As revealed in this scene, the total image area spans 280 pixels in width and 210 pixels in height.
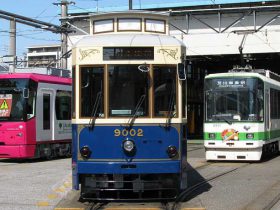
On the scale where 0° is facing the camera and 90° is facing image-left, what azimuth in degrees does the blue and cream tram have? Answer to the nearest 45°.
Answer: approximately 0°

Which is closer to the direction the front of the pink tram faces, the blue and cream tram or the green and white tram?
the blue and cream tram

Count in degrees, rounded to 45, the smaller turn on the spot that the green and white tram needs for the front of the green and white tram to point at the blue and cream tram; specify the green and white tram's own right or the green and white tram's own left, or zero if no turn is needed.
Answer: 0° — it already faces it

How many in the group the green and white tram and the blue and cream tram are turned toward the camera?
2

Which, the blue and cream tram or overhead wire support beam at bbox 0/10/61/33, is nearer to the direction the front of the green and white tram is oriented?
the blue and cream tram

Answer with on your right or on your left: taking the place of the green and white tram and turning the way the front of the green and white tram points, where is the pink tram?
on your right

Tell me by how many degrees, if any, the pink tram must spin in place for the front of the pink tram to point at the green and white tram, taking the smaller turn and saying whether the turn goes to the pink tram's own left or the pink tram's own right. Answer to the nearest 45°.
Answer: approximately 135° to the pink tram's own left

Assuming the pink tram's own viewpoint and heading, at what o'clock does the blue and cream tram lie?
The blue and cream tram is roughly at 10 o'clock from the pink tram.
